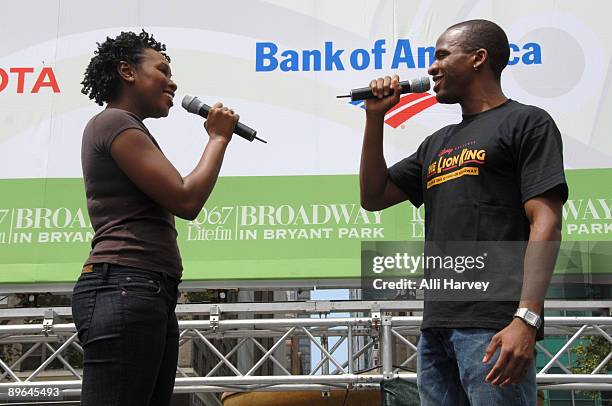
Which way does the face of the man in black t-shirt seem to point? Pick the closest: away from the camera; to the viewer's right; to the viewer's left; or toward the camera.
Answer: to the viewer's left

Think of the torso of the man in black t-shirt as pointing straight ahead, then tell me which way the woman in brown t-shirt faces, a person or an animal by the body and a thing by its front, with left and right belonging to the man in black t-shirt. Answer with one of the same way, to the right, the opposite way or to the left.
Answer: the opposite way

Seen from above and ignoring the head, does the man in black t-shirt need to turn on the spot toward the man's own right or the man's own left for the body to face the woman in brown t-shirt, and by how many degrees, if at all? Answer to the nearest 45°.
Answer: approximately 45° to the man's own right

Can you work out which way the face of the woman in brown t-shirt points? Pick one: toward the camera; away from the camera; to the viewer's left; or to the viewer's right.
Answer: to the viewer's right

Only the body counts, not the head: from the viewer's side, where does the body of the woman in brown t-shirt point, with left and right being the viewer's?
facing to the right of the viewer

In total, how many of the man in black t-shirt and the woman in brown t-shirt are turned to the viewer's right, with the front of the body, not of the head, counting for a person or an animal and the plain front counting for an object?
1

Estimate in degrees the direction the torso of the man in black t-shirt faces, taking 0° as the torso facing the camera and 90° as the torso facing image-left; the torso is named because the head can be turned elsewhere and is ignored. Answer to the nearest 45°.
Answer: approximately 45°
